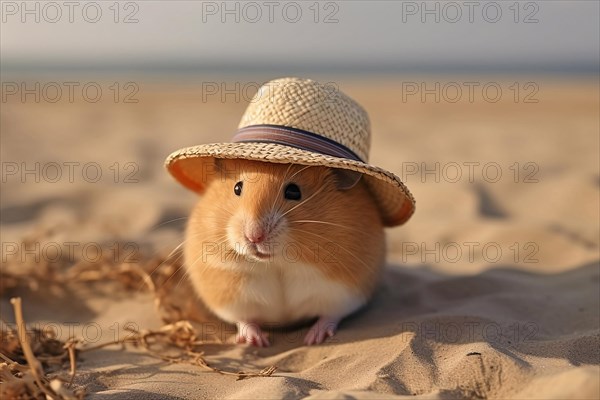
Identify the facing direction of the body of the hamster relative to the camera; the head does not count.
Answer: toward the camera
